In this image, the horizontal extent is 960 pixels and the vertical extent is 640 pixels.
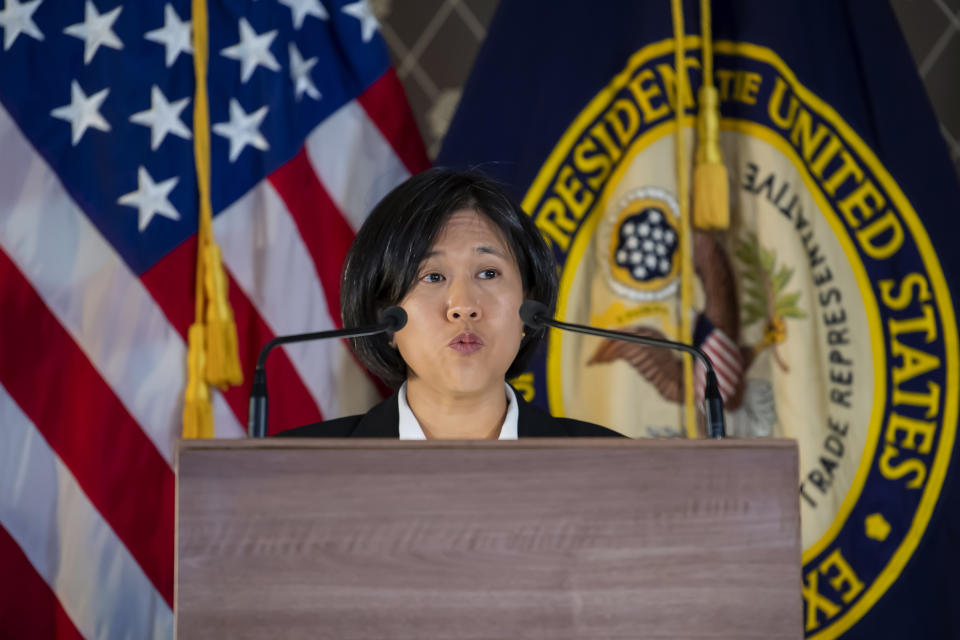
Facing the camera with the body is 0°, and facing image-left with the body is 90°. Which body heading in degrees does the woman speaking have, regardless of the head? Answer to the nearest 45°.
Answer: approximately 0°

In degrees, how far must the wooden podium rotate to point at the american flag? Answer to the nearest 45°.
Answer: approximately 135° to its right

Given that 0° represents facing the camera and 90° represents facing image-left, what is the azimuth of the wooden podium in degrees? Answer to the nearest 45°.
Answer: approximately 0°

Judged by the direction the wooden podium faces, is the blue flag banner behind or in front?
behind

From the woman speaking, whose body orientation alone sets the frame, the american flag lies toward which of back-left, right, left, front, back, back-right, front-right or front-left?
back-right

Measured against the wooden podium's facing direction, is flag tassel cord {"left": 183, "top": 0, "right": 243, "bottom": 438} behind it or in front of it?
behind

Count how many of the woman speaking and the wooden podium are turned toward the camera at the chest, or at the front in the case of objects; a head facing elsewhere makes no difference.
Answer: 2
